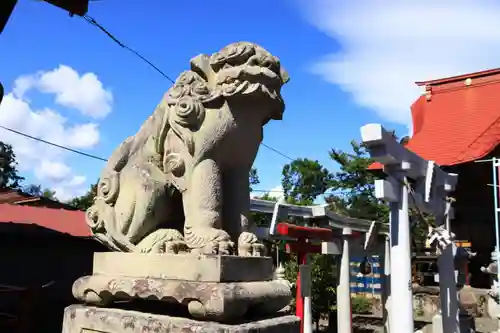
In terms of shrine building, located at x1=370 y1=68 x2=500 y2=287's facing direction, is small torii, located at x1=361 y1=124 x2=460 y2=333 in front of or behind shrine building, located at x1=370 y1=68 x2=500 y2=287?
in front

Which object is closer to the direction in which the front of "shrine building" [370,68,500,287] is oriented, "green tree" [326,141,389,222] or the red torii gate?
the red torii gate

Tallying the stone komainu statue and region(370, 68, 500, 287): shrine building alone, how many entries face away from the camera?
0

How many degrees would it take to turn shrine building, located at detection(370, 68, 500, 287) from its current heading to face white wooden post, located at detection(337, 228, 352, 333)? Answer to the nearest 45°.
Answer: approximately 45° to its left

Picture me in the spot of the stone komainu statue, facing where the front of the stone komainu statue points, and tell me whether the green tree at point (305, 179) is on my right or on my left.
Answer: on my left

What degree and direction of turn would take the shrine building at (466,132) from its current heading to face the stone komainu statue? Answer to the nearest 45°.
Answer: approximately 45° to its left

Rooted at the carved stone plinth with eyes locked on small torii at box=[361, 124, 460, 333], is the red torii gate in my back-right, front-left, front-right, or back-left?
front-left

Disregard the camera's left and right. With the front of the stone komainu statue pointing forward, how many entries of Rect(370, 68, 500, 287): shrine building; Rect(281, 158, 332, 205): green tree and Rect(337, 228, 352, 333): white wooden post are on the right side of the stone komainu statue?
0

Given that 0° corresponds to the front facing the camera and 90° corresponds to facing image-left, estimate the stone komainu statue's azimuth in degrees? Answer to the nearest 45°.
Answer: approximately 315°

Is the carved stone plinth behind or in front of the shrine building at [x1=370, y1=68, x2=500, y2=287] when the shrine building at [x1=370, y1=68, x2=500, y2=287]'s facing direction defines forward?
in front
